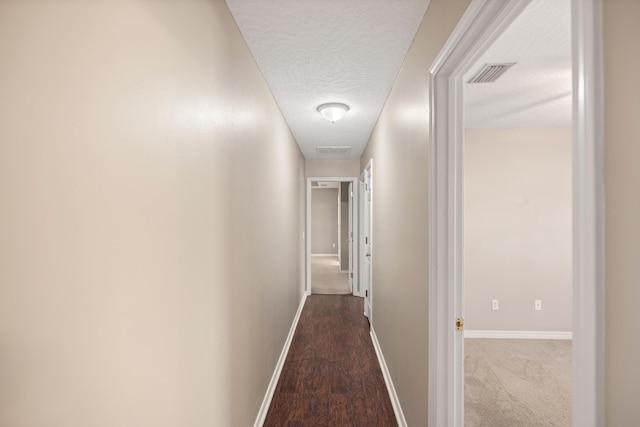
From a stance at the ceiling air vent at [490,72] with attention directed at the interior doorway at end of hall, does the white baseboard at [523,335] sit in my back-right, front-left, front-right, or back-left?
front-right

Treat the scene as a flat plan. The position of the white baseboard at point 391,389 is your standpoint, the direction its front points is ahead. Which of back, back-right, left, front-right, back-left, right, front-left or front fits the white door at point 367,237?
right

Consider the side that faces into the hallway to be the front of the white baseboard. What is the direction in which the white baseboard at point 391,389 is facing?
to the viewer's left

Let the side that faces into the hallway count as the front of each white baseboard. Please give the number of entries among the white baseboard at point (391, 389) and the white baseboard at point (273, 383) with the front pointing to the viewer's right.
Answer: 1

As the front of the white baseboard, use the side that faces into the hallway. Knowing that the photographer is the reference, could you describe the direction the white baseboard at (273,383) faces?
facing to the right of the viewer

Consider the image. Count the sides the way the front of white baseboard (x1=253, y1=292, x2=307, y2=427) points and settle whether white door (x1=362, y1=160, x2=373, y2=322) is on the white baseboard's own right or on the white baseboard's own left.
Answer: on the white baseboard's own left

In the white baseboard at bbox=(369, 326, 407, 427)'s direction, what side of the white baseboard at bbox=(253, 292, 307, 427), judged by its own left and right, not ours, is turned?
front

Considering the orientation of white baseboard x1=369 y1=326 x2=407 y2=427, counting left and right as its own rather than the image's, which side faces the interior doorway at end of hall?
right

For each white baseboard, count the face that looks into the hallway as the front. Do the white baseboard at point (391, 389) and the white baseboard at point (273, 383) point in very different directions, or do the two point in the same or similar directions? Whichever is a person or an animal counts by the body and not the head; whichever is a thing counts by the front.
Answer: very different directions

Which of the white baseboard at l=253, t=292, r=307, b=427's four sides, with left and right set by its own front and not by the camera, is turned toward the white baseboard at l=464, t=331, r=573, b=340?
front

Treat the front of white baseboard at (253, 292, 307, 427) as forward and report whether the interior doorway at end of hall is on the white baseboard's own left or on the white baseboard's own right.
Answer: on the white baseboard's own left
